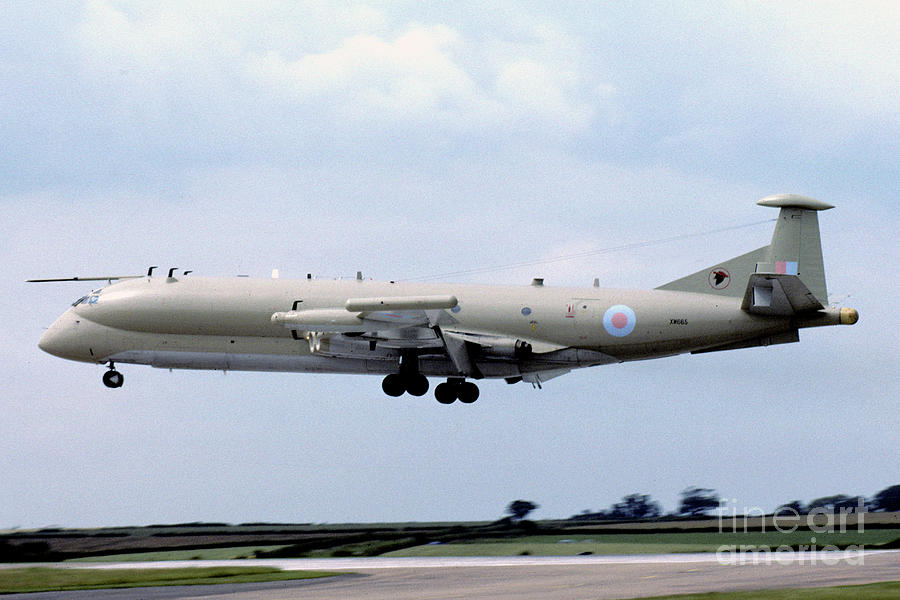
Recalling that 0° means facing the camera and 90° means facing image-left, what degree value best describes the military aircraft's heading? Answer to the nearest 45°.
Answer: approximately 90°
